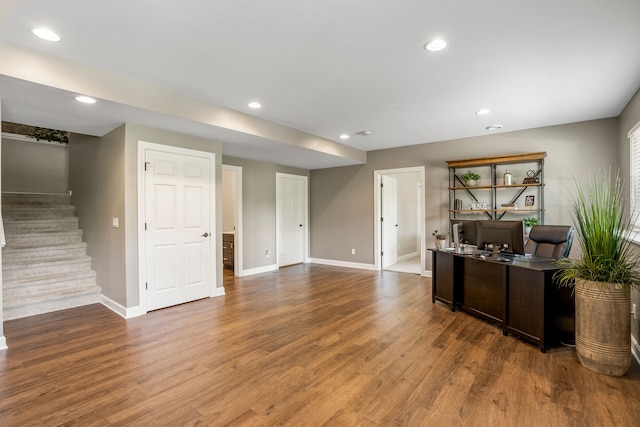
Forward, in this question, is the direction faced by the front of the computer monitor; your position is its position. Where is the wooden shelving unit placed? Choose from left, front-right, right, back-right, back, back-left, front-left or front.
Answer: front-left

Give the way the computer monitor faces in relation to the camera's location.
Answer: facing away from the viewer and to the right of the viewer

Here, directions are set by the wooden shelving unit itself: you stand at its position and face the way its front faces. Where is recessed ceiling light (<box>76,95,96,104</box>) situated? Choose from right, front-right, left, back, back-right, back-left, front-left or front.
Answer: front

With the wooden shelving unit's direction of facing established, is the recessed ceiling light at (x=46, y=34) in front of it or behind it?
in front

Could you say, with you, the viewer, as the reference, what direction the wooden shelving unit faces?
facing the viewer and to the left of the viewer

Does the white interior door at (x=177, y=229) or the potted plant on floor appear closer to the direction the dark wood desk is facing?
the potted plant on floor

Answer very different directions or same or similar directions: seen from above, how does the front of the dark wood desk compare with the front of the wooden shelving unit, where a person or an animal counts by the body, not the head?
very different directions

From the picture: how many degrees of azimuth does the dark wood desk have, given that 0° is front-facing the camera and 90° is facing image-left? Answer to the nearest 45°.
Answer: approximately 225°

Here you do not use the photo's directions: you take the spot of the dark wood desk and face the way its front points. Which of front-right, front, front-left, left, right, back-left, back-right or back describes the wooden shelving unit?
front-left

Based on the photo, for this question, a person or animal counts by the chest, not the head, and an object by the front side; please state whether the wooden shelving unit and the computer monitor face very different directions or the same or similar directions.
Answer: very different directions
